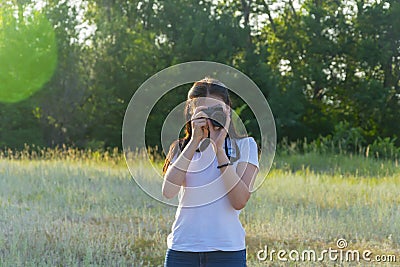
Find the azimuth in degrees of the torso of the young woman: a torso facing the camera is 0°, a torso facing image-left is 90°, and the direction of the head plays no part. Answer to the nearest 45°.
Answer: approximately 0°
